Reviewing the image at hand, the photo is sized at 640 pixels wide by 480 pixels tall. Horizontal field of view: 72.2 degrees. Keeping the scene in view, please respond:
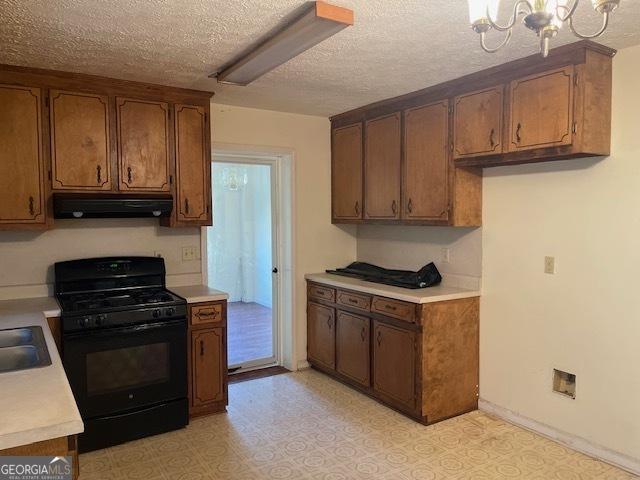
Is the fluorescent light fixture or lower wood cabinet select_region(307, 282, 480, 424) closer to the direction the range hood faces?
the fluorescent light fixture

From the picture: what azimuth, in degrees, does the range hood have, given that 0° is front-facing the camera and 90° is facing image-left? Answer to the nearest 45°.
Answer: approximately 0°

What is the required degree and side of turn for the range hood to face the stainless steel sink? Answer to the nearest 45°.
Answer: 0° — it already faces it

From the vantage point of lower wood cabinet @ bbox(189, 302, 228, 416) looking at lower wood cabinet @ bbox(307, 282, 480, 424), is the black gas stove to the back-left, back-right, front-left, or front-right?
back-right

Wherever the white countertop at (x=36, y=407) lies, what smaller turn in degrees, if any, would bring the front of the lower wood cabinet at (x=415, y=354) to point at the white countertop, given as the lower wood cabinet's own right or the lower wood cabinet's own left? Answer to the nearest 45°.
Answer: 0° — it already faces it

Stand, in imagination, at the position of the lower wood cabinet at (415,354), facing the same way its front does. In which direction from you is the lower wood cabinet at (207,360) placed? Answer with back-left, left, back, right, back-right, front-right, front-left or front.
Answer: front-right

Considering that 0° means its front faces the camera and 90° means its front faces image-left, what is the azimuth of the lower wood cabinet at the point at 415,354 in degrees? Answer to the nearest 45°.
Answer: approximately 45°

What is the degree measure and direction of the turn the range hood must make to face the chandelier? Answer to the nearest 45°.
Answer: approximately 45° to its left
